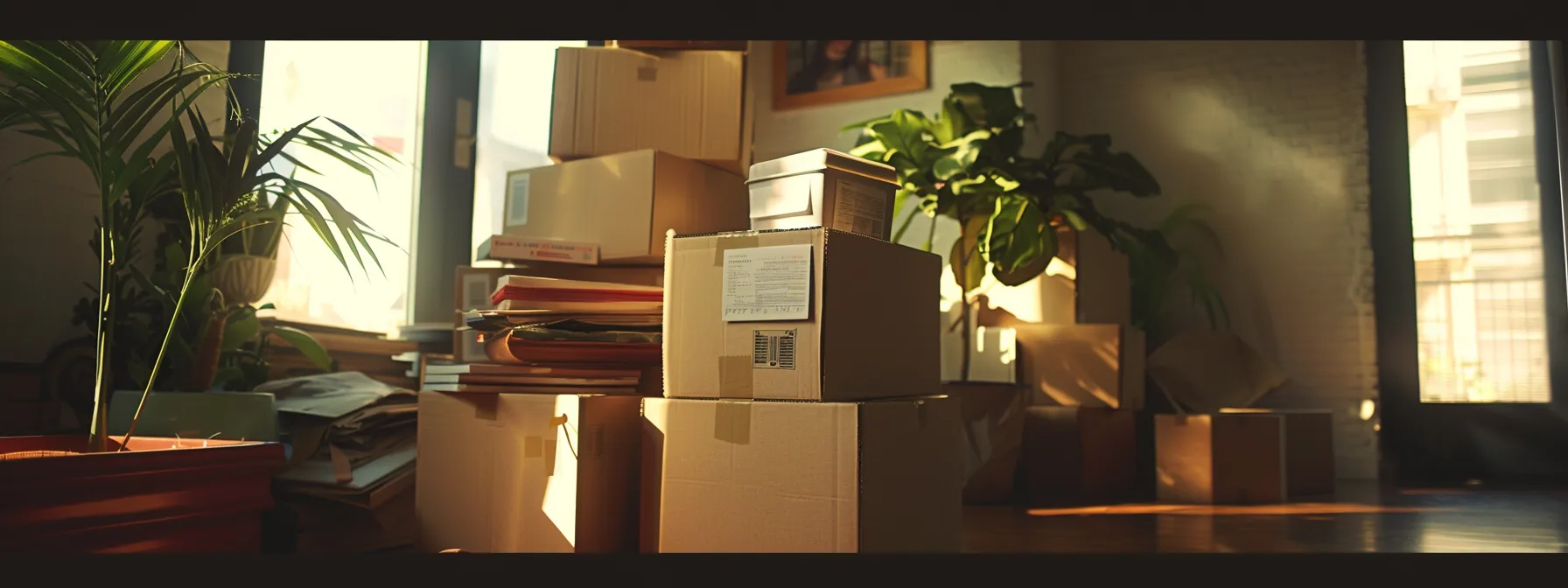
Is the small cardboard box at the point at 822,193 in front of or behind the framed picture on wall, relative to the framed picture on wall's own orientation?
in front

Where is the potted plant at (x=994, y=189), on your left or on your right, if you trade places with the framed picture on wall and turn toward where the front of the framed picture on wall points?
on your left

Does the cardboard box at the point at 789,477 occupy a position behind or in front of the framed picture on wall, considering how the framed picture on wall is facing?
in front

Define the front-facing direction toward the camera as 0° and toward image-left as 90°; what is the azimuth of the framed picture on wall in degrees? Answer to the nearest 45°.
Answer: approximately 45°
